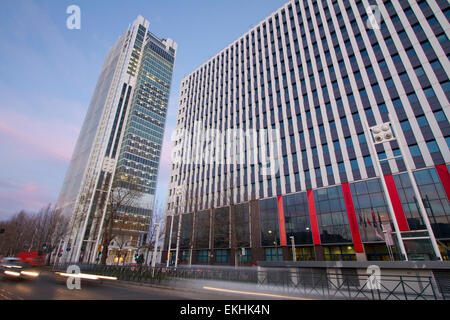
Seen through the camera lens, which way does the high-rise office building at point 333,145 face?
facing the viewer and to the left of the viewer
